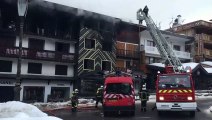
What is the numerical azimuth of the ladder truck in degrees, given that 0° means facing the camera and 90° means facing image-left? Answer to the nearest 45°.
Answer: approximately 0°
